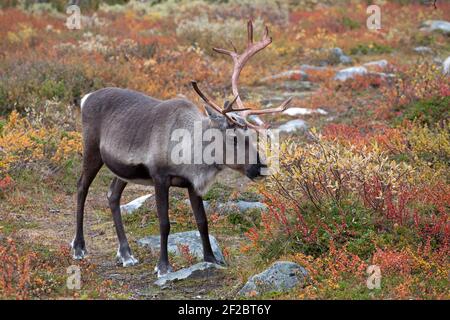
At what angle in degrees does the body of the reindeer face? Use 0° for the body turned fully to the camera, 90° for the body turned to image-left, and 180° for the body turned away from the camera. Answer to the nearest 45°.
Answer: approximately 315°

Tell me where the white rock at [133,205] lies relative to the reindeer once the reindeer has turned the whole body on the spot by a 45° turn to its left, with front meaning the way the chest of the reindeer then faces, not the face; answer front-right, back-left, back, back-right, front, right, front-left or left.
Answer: left

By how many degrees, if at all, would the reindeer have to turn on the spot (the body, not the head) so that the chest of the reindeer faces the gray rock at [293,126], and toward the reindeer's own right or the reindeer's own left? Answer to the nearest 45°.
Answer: approximately 90° to the reindeer's own left

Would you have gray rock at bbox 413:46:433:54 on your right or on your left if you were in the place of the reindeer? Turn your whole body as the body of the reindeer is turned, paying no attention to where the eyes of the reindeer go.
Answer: on your left

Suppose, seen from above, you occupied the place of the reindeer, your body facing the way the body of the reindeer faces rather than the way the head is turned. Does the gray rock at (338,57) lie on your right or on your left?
on your left

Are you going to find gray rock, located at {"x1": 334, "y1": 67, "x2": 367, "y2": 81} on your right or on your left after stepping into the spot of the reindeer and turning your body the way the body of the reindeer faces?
on your left

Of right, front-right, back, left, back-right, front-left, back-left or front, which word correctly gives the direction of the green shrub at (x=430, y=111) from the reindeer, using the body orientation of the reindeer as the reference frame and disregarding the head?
left
